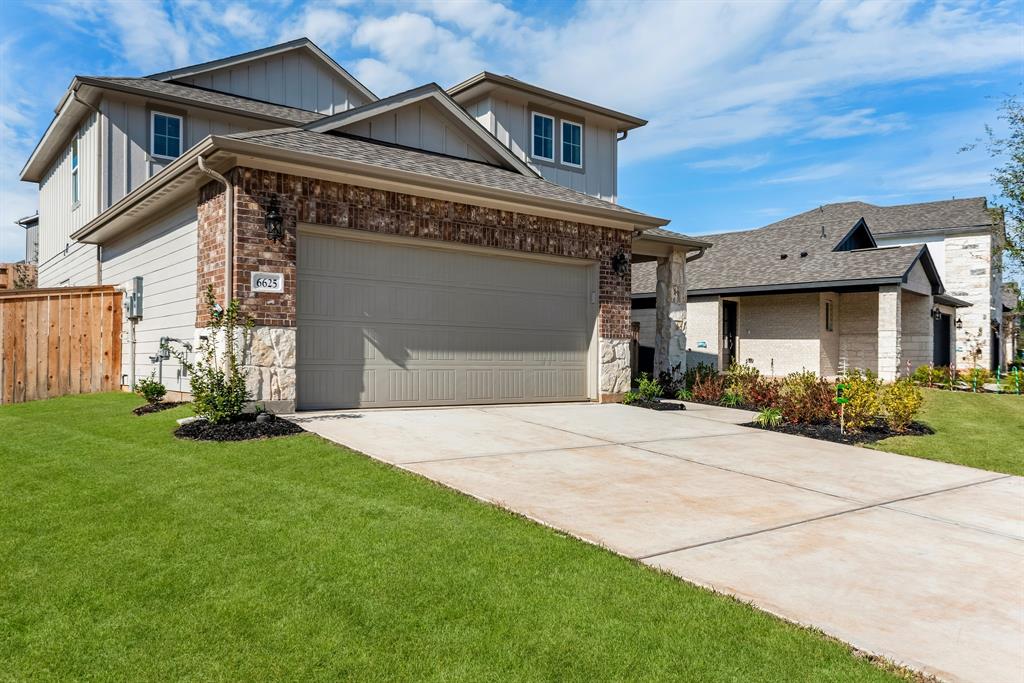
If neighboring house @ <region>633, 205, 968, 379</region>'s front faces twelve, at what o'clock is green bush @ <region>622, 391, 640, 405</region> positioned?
The green bush is roughly at 2 o'clock from the neighboring house.

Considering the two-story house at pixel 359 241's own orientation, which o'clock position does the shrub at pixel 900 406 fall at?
The shrub is roughly at 11 o'clock from the two-story house.

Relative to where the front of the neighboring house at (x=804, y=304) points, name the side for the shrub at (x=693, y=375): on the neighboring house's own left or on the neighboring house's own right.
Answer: on the neighboring house's own right

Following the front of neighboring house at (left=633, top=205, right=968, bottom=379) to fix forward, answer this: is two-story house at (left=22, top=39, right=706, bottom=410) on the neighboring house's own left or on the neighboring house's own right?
on the neighboring house's own right

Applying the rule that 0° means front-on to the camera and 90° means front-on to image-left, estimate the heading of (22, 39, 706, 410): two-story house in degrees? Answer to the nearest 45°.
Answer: approximately 315°

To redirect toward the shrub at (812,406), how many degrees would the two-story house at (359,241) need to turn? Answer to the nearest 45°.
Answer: approximately 45° to its left

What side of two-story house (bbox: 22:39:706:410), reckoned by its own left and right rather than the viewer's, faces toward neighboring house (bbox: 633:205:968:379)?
left

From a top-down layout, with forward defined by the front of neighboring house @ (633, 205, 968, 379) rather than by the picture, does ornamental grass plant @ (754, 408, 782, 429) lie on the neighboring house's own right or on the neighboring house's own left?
on the neighboring house's own right

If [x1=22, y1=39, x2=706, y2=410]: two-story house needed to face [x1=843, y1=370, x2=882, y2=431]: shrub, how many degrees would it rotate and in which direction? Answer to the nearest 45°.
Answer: approximately 45° to its left

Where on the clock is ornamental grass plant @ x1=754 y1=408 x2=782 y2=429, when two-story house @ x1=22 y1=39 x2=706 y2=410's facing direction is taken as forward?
The ornamental grass plant is roughly at 11 o'clock from the two-story house.

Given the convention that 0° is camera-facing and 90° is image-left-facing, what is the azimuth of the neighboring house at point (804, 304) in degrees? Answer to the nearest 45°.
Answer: approximately 315°
